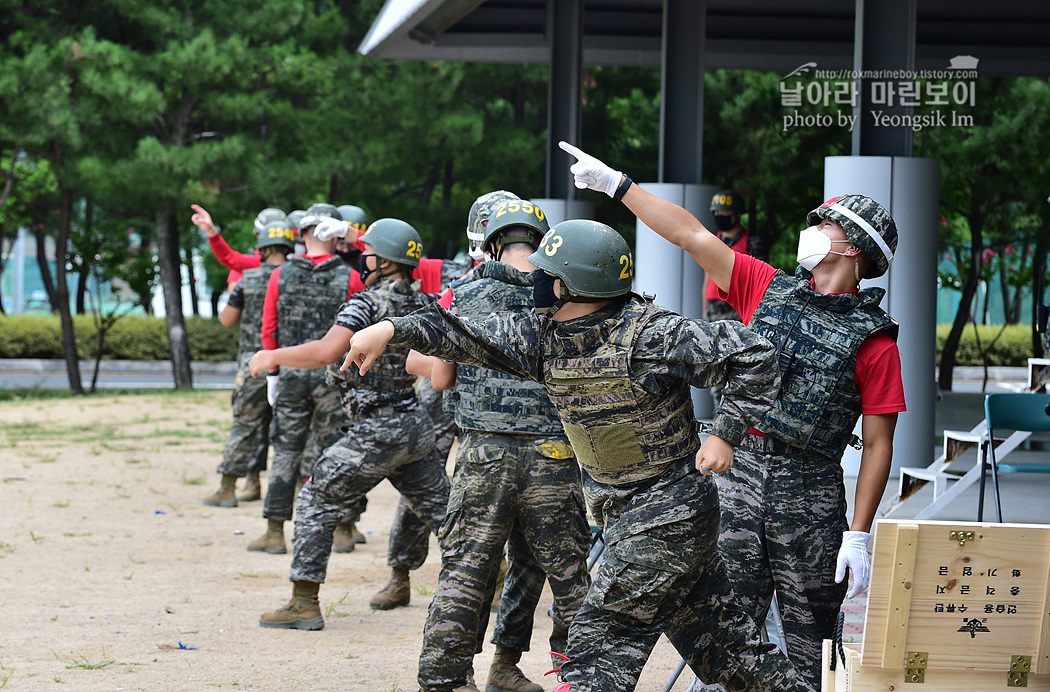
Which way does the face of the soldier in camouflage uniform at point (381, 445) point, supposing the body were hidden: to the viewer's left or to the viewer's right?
to the viewer's left

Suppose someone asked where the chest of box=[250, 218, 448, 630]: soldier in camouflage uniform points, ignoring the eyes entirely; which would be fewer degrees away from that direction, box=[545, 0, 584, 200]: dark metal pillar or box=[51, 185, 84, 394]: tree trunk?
the tree trunk

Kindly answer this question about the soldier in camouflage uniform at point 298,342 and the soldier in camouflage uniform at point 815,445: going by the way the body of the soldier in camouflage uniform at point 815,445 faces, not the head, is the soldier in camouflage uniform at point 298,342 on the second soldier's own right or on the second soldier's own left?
on the second soldier's own right

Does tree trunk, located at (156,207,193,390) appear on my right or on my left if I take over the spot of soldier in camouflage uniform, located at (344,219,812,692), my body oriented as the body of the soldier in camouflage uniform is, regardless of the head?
on my right

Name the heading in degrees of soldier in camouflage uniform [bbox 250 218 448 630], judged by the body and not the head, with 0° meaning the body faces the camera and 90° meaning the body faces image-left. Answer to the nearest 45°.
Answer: approximately 90°

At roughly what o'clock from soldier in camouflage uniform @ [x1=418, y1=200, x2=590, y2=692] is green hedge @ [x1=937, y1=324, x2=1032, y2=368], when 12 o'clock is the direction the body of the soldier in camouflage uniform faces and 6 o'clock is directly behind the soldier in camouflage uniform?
The green hedge is roughly at 1 o'clock from the soldier in camouflage uniform.

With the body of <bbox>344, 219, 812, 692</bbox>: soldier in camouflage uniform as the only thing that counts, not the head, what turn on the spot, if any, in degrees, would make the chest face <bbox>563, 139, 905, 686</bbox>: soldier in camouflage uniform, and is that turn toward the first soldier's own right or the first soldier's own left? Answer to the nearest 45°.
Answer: approximately 180°
